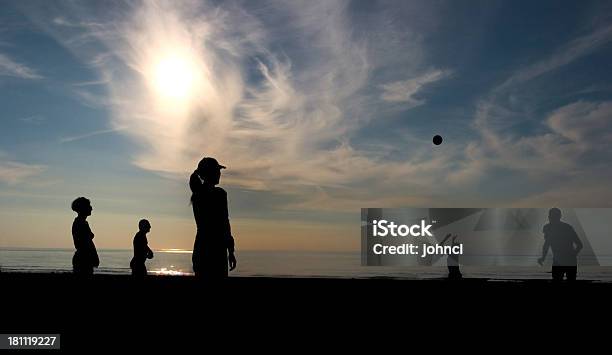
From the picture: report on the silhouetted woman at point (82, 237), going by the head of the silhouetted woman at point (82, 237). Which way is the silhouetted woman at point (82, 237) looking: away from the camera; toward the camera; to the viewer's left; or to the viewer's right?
to the viewer's right

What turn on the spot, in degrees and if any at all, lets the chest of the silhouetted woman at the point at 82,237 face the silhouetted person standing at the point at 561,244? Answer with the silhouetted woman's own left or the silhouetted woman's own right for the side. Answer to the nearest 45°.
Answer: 0° — they already face them

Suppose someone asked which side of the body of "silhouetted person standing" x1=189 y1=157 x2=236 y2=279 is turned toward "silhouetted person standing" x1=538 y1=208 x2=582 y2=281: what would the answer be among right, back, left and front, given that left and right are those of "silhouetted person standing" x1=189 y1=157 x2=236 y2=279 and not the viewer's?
front

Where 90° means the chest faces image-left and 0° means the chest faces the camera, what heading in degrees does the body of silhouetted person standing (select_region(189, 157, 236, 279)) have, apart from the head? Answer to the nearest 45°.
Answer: approximately 225°

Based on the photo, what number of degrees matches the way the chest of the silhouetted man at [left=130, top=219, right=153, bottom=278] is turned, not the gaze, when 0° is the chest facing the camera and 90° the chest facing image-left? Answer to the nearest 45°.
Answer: approximately 270°

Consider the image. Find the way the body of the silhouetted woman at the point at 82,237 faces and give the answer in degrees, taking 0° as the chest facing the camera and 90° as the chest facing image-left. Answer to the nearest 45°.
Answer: approximately 270°

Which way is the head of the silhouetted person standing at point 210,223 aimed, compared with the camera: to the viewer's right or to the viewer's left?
to the viewer's right

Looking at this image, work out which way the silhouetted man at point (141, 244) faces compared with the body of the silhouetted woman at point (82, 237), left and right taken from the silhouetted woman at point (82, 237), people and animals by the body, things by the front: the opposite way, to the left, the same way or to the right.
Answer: the same way
